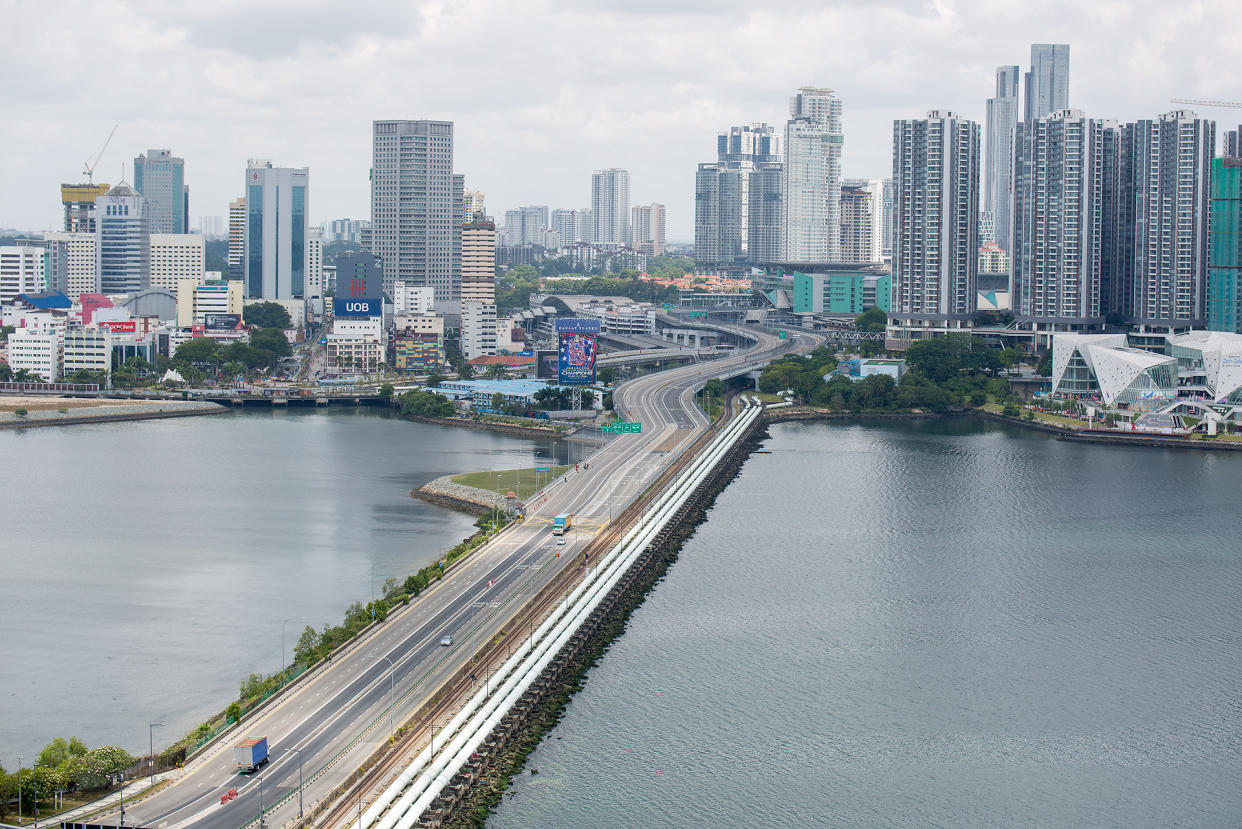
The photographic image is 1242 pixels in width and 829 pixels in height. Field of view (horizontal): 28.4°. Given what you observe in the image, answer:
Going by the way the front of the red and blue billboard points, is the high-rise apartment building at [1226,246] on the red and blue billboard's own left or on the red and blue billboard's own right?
on the red and blue billboard's own left

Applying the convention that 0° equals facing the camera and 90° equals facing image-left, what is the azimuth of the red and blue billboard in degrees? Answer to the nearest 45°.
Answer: approximately 0°

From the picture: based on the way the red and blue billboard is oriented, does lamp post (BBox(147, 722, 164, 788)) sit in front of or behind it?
in front

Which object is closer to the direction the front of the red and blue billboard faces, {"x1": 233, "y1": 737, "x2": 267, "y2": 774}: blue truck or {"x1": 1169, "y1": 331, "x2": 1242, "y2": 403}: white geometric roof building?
the blue truck

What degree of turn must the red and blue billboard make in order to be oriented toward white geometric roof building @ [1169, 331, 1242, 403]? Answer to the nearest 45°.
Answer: approximately 90° to its left

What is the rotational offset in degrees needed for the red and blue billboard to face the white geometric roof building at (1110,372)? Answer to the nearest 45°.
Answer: approximately 90° to its left

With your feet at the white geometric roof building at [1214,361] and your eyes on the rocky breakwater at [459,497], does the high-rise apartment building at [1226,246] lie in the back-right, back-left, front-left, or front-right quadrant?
back-right

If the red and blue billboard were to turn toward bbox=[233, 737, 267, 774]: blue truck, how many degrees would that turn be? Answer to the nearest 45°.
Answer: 0° — it already faces it

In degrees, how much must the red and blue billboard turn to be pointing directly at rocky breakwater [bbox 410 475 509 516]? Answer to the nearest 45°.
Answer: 0° — it already faces it

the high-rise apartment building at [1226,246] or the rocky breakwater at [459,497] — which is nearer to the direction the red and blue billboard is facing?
the rocky breakwater

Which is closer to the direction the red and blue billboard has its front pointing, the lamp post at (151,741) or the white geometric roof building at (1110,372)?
the lamp post
